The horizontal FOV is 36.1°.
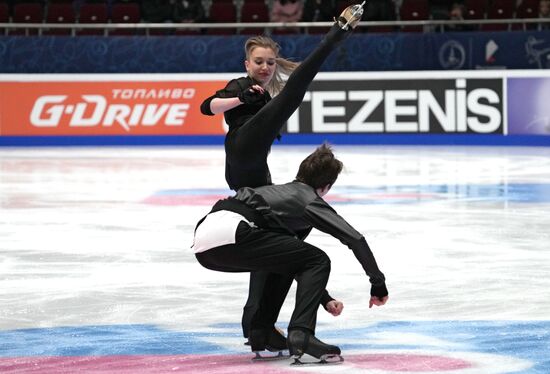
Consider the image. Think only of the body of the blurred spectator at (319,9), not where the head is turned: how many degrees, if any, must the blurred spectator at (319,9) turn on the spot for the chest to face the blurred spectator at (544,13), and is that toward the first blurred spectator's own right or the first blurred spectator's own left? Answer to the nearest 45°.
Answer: approximately 90° to the first blurred spectator's own left

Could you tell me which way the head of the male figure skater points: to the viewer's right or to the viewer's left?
to the viewer's right

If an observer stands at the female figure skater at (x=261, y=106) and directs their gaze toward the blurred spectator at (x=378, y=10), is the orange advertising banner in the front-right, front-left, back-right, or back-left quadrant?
front-left

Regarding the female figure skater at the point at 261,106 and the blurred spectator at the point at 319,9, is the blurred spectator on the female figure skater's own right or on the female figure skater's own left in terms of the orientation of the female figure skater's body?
on the female figure skater's own left

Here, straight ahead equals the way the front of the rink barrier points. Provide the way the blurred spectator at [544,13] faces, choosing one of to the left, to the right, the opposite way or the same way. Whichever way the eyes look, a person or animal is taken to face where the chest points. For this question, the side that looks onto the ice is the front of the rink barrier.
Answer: the same way

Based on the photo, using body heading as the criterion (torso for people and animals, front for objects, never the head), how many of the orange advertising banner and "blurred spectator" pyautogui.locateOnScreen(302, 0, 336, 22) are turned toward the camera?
2

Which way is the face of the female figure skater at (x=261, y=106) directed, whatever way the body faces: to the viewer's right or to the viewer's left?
to the viewer's left

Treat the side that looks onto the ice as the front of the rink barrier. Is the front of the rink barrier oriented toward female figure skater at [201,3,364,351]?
yes

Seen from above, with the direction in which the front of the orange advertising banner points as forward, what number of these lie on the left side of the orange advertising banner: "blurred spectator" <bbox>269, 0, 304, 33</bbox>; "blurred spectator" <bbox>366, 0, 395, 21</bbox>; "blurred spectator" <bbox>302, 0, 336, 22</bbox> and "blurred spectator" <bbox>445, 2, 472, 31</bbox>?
4

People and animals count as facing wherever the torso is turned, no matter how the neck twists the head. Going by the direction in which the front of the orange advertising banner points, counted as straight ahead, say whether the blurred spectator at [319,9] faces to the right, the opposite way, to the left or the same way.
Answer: the same way

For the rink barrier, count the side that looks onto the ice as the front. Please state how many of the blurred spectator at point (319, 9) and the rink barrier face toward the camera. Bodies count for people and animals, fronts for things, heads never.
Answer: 2

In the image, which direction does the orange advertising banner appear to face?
toward the camera

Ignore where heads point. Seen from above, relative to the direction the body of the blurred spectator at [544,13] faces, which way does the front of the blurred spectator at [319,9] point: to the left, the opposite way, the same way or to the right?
the same way

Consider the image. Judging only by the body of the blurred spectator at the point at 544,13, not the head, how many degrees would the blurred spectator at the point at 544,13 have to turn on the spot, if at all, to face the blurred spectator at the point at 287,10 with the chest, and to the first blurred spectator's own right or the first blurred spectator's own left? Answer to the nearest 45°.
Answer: approximately 90° to the first blurred spectator's own right

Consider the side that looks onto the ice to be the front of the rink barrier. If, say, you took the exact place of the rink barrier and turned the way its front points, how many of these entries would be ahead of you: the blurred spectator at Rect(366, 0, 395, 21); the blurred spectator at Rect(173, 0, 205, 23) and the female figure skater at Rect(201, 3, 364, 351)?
1

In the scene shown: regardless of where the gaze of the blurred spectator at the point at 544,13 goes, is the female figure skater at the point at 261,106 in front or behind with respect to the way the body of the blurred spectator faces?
in front

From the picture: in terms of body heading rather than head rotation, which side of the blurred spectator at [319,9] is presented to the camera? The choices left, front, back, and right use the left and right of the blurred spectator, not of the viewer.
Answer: front
